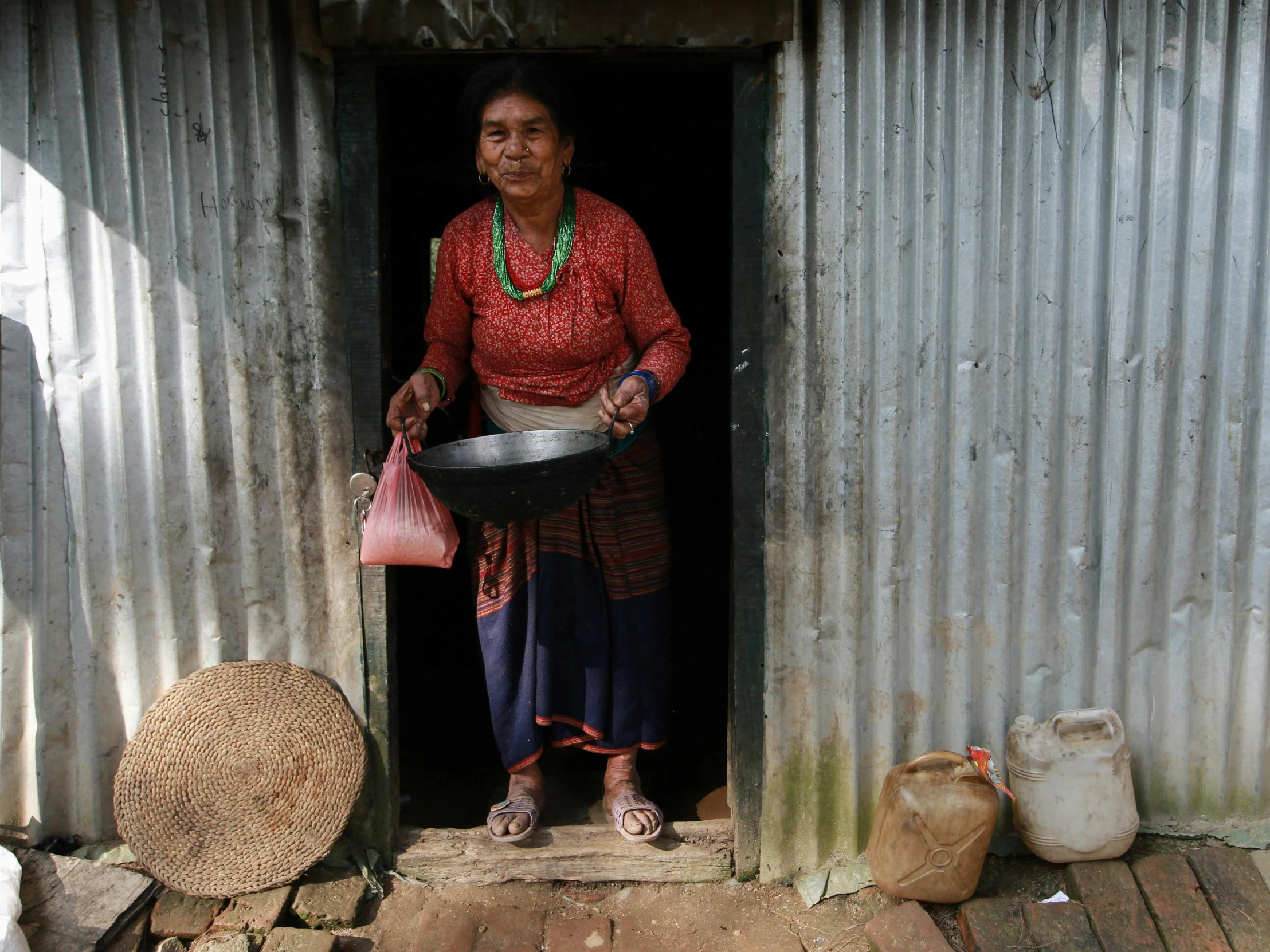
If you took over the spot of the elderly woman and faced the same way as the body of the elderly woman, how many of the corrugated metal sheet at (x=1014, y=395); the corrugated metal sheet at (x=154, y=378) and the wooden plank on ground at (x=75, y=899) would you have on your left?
1

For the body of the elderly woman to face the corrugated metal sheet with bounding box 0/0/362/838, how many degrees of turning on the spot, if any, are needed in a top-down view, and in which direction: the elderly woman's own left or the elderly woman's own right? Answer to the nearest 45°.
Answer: approximately 90° to the elderly woman's own right

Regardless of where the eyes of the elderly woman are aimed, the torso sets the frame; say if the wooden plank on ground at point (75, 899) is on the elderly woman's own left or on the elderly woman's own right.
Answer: on the elderly woman's own right

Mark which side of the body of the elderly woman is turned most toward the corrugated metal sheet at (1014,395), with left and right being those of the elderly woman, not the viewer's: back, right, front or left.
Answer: left

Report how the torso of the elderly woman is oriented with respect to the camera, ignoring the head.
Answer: toward the camera

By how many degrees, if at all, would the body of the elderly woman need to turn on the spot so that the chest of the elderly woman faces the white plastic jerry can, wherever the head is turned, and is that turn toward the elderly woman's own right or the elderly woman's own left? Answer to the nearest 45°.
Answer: approximately 90° to the elderly woman's own left
